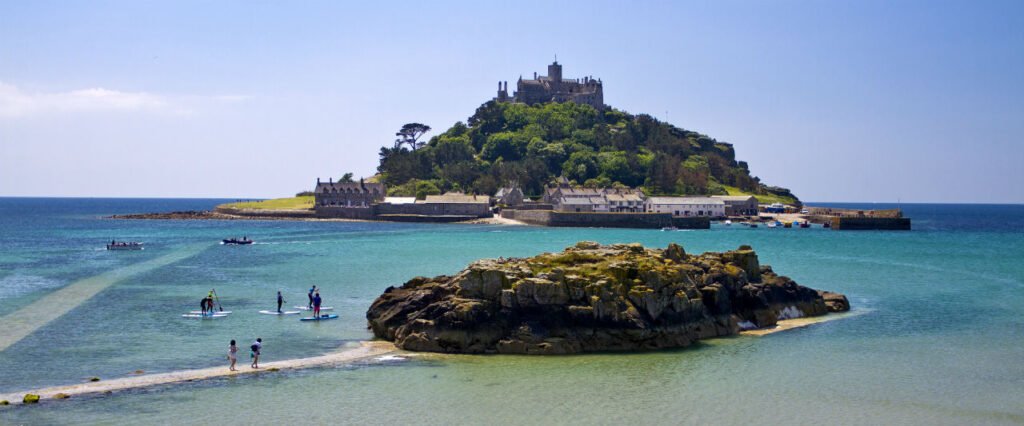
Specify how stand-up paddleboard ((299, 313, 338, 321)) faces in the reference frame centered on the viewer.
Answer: facing to the right of the viewer

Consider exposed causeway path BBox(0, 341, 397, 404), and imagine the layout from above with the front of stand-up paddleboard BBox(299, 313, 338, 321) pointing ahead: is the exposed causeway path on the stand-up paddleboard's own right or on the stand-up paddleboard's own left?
on the stand-up paddleboard's own right

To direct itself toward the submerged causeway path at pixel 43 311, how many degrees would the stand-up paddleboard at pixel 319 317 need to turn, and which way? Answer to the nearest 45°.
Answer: approximately 135° to its left
